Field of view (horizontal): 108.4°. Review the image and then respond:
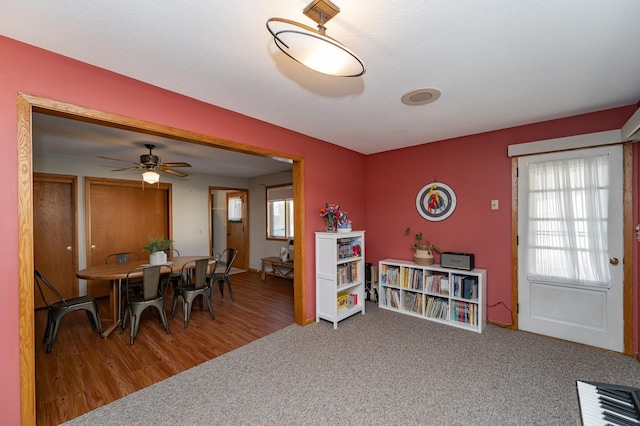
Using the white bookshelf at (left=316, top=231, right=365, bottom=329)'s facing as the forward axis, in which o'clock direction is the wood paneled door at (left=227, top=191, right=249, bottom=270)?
The wood paneled door is roughly at 6 o'clock from the white bookshelf.

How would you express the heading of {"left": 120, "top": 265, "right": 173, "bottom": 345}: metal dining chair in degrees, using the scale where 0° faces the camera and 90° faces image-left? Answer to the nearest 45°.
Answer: approximately 135°
